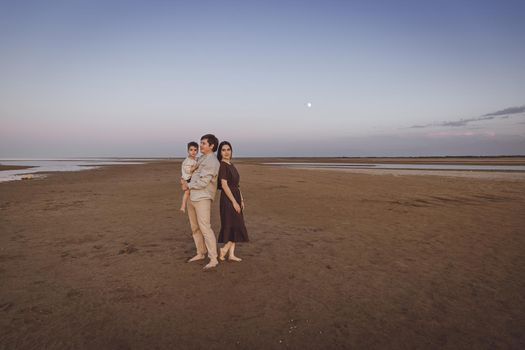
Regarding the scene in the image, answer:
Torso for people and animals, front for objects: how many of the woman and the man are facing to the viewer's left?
1

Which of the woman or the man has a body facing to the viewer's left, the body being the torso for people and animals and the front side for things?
the man

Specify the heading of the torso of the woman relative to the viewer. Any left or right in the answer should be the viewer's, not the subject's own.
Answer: facing the viewer and to the right of the viewer

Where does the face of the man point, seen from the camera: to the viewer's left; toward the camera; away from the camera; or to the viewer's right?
to the viewer's left

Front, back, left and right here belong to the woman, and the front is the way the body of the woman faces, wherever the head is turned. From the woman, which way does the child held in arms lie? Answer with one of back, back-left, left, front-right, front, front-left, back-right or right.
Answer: back-right

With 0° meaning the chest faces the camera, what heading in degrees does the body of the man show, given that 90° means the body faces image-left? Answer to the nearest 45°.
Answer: approximately 90°
